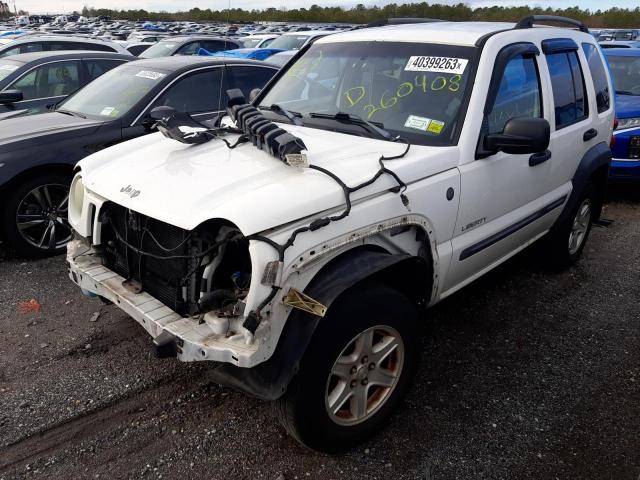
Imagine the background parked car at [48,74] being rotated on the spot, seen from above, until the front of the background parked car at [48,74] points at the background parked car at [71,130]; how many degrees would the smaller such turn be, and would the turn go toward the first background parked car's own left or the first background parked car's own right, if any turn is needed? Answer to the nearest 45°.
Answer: approximately 45° to the first background parked car's own left

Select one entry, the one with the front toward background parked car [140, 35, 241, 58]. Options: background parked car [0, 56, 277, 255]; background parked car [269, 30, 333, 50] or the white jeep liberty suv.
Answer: background parked car [269, 30, 333, 50]

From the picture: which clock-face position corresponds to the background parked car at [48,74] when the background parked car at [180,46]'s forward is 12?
the background parked car at [48,74] is roughly at 11 o'clock from the background parked car at [180,46].

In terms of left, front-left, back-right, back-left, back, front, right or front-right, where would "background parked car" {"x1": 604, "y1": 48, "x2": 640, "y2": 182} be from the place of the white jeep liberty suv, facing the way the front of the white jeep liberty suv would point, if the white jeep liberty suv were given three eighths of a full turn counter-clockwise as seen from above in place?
front-left

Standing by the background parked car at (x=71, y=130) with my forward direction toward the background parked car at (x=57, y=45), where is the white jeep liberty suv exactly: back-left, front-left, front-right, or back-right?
back-right

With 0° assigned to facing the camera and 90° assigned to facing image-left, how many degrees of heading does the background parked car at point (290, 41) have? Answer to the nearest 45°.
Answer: approximately 45°

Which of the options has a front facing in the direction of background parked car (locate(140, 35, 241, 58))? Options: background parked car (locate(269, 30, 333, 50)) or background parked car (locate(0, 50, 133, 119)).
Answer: background parked car (locate(269, 30, 333, 50))

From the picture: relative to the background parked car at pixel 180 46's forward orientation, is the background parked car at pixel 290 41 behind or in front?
behind

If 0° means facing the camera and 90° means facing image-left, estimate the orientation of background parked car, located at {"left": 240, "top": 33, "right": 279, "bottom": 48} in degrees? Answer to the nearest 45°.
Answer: approximately 45°

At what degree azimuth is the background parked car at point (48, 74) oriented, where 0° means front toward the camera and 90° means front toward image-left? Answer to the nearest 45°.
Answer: approximately 45°
